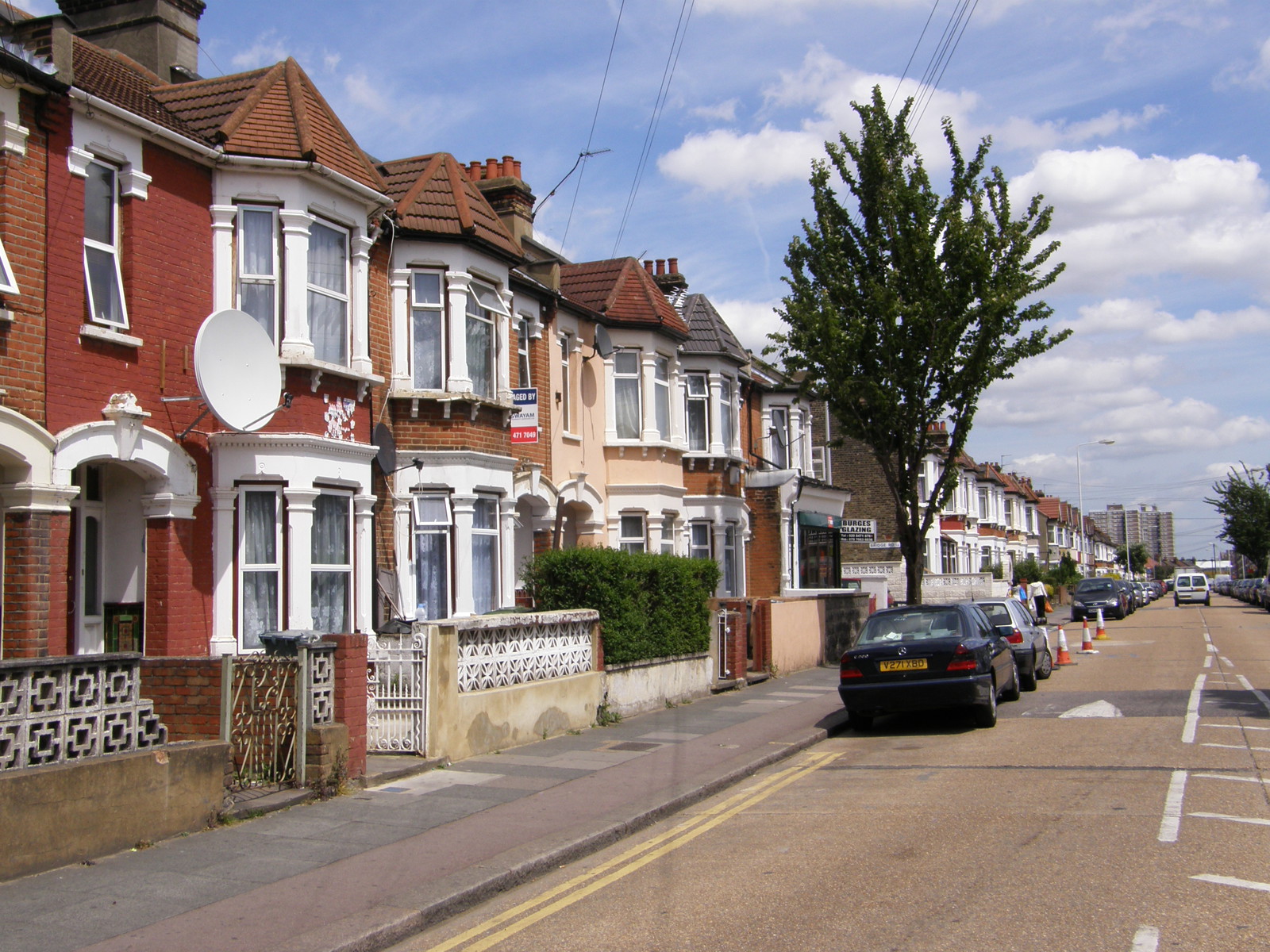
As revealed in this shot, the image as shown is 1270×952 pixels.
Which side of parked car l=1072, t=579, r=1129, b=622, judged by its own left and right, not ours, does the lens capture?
front

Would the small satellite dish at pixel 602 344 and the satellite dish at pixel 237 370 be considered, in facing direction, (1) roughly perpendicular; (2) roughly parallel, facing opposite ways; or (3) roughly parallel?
roughly parallel

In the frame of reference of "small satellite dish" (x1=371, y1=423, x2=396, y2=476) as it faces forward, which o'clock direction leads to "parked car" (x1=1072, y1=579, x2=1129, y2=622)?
The parked car is roughly at 9 o'clock from the small satellite dish.

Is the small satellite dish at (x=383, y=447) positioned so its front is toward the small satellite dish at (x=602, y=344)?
no

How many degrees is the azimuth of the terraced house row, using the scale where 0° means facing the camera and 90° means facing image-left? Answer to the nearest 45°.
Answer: approximately 315°

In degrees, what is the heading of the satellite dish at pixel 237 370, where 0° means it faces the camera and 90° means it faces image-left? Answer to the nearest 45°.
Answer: approximately 315°

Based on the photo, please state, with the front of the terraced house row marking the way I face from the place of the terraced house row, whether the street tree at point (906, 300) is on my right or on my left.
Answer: on my left

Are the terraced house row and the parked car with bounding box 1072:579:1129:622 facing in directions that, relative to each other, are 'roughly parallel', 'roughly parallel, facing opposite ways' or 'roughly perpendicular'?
roughly perpendicular

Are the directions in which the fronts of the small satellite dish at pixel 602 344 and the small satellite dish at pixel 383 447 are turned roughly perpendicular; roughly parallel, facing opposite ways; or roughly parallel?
roughly parallel

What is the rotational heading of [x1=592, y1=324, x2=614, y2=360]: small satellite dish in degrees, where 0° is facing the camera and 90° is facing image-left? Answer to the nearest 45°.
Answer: approximately 315°

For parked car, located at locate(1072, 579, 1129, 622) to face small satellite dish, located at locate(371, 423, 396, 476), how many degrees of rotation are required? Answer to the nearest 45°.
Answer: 0° — it already faces it
